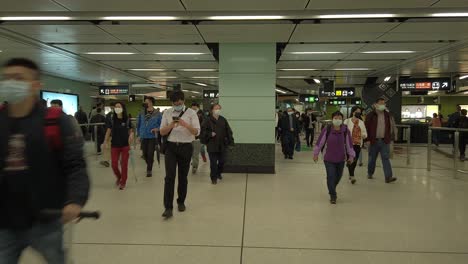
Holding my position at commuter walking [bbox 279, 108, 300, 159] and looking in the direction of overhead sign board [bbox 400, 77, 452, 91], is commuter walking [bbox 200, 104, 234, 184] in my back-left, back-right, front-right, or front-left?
back-right

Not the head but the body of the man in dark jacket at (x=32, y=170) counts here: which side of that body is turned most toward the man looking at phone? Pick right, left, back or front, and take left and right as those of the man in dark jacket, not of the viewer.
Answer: back

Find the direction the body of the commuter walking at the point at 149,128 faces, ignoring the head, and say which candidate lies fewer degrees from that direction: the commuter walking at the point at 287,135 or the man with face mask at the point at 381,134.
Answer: the man with face mask

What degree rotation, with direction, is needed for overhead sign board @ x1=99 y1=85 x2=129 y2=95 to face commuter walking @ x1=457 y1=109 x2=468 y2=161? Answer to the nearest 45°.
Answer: approximately 45° to its left

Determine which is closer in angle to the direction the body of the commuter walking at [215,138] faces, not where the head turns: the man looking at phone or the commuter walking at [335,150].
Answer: the man looking at phone

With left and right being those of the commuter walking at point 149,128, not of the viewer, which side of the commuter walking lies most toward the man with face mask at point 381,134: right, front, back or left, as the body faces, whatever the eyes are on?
left

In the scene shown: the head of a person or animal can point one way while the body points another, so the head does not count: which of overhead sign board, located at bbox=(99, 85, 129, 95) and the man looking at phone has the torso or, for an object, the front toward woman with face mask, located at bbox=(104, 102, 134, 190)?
the overhead sign board

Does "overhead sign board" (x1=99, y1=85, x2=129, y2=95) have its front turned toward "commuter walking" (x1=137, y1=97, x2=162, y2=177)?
yes

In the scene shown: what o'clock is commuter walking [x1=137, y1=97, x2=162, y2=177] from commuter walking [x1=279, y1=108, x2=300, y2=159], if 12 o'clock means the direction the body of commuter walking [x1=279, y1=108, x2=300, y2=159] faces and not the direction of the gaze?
commuter walking [x1=137, y1=97, x2=162, y2=177] is roughly at 1 o'clock from commuter walking [x1=279, y1=108, x2=300, y2=159].

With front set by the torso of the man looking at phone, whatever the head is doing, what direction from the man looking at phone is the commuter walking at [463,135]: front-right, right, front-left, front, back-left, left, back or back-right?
back-left

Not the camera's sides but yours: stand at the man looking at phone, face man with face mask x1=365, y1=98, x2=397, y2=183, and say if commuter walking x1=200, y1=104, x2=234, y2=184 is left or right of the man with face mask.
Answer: left

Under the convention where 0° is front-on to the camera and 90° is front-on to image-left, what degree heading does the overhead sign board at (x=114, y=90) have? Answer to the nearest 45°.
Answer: approximately 0°

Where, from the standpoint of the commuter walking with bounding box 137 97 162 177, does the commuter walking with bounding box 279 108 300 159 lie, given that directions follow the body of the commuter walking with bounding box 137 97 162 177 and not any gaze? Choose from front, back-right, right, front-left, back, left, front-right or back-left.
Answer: back-left
